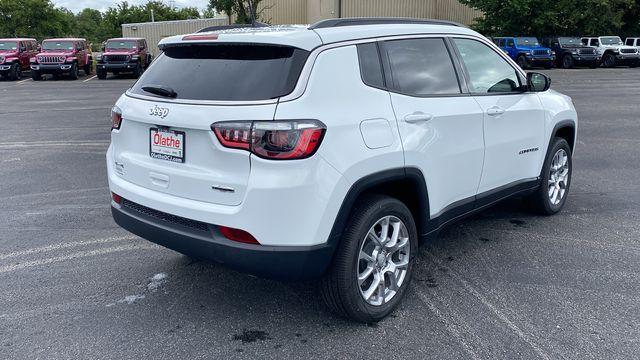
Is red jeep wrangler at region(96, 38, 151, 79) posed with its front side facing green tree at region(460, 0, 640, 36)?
no

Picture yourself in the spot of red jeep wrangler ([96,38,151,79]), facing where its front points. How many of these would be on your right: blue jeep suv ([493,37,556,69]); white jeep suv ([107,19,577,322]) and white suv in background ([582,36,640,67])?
0

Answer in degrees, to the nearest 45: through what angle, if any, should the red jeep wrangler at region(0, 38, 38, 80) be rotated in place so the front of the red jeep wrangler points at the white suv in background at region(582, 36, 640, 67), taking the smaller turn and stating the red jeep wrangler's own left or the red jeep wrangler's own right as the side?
approximately 135° to the red jeep wrangler's own left

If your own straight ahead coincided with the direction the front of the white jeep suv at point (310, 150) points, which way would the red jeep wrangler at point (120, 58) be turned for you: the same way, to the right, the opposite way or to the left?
the opposite way

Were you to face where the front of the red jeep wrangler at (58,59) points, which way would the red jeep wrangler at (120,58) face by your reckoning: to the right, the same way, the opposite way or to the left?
the same way

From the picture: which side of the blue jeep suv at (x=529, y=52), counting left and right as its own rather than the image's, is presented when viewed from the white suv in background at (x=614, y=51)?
left

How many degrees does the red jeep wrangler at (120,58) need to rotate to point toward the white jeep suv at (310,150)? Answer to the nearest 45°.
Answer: approximately 45° to its left

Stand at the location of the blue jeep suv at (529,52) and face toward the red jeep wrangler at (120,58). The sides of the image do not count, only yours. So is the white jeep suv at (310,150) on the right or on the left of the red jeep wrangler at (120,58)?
left

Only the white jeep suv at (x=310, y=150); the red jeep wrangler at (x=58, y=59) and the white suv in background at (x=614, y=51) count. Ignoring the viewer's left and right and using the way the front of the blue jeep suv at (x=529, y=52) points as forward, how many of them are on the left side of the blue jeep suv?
1

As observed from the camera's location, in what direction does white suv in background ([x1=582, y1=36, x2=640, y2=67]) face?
facing the viewer and to the right of the viewer

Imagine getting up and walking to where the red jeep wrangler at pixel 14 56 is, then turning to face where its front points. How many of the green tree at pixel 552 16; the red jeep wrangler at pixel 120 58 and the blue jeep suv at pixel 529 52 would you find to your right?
0

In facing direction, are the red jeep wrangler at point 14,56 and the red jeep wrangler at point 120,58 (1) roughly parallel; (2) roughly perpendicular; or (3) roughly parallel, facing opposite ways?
roughly parallel

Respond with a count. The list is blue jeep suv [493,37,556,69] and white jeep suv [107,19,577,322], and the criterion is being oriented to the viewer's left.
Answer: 0

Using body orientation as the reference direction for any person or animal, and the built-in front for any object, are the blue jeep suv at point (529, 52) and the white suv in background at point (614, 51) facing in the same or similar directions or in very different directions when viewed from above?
same or similar directions

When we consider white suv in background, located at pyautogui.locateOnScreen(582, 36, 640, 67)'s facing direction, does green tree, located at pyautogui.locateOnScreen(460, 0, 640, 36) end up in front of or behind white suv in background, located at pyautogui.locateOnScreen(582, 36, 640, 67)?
behind

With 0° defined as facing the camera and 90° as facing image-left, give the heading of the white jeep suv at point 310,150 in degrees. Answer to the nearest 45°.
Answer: approximately 225°

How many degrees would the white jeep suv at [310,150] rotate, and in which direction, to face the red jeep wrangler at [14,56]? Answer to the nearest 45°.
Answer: approximately 90° to its left

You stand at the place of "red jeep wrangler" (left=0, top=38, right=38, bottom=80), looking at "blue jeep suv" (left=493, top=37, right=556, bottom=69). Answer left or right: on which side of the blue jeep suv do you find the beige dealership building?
left

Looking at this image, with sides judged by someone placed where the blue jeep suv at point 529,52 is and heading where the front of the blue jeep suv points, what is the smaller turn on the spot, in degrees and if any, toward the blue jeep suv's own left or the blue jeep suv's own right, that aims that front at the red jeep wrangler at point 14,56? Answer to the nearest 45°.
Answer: approximately 90° to the blue jeep suv's own right

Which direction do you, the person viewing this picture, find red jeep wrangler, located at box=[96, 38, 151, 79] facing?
facing the viewer and to the left of the viewer
